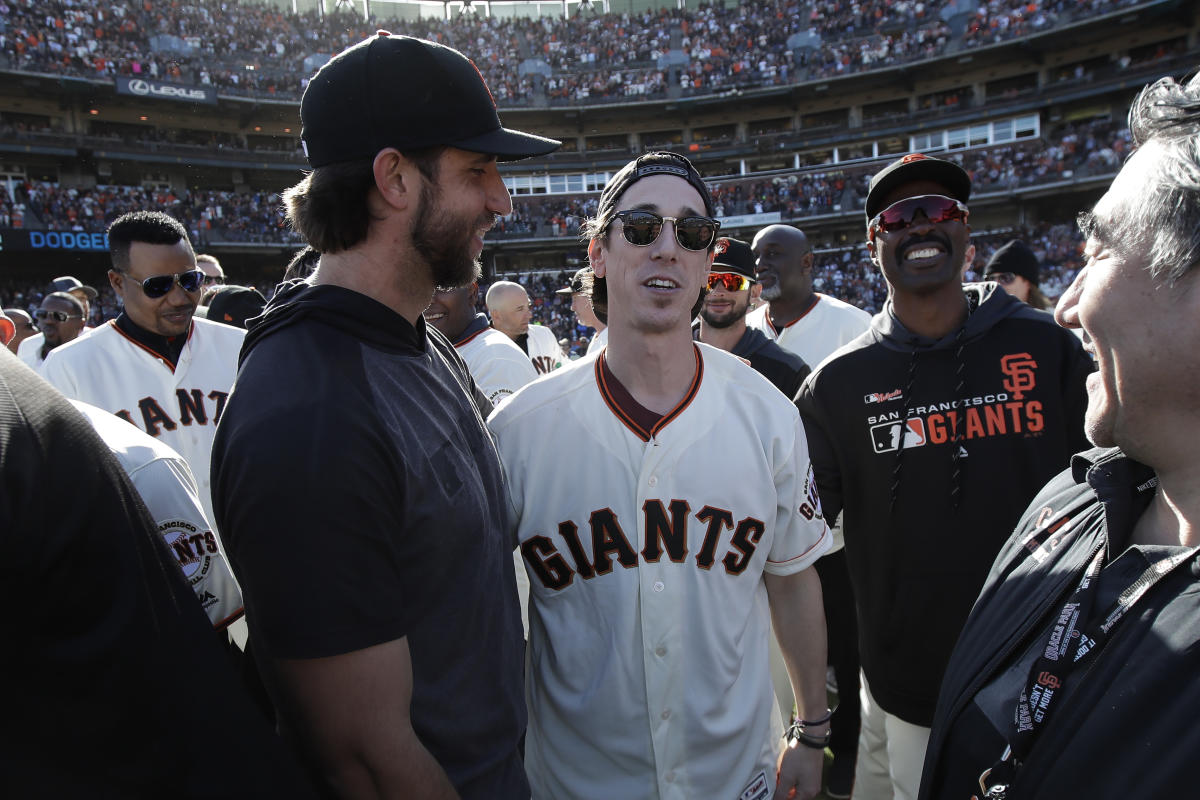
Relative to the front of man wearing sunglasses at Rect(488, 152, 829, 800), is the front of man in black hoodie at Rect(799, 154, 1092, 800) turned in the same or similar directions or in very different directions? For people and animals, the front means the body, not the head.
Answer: same or similar directions

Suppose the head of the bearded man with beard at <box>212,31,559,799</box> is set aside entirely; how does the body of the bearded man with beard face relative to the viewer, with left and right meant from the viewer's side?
facing to the right of the viewer

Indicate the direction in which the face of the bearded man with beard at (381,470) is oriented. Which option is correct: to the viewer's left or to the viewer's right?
to the viewer's right

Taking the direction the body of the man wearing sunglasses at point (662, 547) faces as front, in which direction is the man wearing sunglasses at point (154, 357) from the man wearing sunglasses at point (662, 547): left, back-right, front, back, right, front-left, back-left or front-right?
back-right

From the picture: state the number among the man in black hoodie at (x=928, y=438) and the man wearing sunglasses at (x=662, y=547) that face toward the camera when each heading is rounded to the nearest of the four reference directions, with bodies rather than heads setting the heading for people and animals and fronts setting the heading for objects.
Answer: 2

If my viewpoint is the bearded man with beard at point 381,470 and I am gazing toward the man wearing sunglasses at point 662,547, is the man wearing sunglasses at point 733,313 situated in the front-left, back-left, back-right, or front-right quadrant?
front-left

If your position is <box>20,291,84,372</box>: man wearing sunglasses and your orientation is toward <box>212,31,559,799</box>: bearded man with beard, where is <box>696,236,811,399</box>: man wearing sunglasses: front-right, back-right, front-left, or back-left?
front-left

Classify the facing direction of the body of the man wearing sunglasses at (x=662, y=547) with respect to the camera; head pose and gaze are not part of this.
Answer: toward the camera

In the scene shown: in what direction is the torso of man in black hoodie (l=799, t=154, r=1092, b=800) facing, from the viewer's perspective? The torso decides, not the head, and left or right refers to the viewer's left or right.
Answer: facing the viewer

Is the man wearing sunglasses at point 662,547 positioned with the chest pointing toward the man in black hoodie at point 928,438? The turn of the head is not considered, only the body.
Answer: no

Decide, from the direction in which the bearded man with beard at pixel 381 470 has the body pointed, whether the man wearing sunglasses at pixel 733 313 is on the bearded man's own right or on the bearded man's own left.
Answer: on the bearded man's own left

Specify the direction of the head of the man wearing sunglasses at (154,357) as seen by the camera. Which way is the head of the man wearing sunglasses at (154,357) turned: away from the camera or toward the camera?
toward the camera

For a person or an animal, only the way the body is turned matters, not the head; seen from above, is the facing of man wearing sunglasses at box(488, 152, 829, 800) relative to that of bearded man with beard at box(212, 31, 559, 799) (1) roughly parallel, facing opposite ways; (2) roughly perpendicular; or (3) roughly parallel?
roughly perpendicular

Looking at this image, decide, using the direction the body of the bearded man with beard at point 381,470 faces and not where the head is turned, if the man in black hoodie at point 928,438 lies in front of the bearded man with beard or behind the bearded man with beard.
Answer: in front

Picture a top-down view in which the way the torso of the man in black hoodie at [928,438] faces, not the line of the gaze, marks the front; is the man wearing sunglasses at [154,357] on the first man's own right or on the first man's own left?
on the first man's own right

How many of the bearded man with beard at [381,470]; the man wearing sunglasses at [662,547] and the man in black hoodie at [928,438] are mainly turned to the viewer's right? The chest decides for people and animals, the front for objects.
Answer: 1
